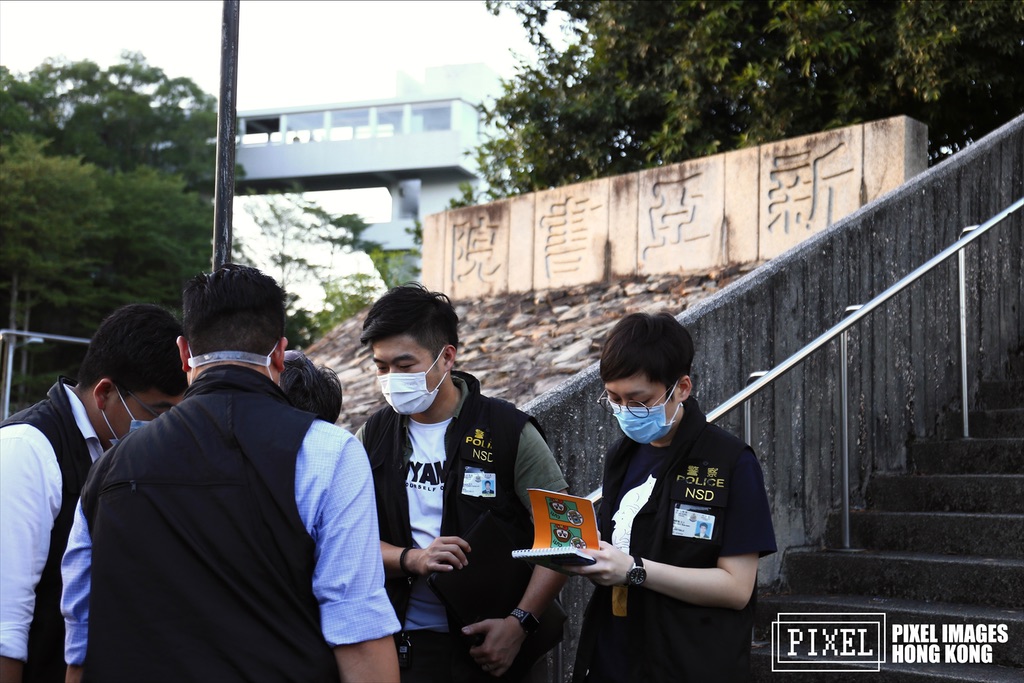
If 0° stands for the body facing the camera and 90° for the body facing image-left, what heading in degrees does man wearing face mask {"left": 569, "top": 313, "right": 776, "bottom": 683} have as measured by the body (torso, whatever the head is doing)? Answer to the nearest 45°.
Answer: approximately 45°

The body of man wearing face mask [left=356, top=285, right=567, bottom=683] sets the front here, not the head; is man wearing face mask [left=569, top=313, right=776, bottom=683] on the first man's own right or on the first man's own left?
on the first man's own left

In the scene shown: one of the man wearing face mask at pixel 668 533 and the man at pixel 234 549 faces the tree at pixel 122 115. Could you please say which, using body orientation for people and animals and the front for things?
the man

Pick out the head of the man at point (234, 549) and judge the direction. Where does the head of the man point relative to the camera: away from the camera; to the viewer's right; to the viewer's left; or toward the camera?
away from the camera

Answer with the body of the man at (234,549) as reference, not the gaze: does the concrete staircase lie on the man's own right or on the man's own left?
on the man's own right

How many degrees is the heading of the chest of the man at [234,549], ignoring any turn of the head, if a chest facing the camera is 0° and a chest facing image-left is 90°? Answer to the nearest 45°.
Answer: approximately 180°

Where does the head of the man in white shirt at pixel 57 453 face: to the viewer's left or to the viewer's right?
to the viewer's right

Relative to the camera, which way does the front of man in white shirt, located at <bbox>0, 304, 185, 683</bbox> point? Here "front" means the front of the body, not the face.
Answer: to the viewer's right
